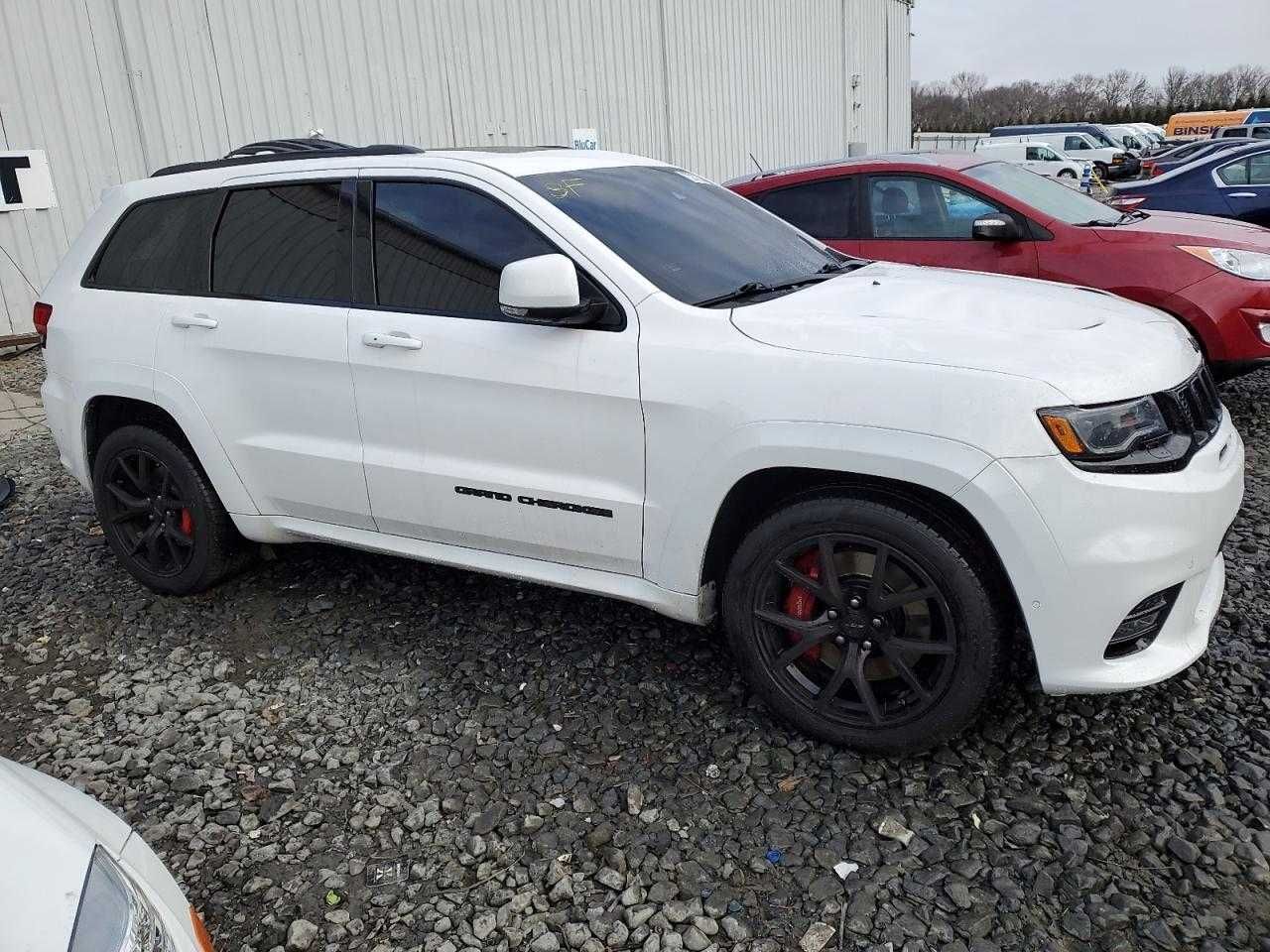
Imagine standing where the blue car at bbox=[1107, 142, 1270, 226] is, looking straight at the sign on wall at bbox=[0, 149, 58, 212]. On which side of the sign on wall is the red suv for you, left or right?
left

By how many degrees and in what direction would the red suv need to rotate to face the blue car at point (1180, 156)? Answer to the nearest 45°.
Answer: approximately 135° to its left

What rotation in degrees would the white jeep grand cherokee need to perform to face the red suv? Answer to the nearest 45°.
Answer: approximately 90° to its left

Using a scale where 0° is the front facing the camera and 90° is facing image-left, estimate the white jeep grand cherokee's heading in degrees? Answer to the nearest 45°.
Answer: approximately 315°

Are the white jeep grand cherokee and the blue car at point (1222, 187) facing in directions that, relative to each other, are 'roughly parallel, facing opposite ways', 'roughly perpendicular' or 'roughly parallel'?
roughly parallel

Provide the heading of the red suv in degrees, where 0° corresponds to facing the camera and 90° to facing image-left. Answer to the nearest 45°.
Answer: approximately 315°

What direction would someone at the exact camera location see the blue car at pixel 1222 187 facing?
facing to the right of the viewer

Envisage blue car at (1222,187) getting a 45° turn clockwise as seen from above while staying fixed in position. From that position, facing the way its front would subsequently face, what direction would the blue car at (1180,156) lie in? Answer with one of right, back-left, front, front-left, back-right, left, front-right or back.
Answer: back-left

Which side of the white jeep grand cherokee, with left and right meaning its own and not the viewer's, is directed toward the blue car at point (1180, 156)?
left

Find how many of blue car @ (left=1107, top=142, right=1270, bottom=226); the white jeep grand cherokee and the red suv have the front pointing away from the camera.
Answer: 0

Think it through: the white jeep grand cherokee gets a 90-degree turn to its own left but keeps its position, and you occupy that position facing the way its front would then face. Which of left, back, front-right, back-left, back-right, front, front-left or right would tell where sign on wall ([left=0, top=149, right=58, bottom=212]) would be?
left

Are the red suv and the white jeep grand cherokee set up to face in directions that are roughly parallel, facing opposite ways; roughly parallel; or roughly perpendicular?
roughly parallel

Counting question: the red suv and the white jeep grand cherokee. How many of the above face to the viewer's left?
0
